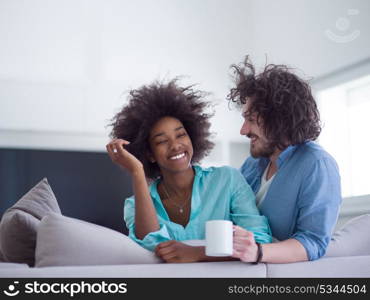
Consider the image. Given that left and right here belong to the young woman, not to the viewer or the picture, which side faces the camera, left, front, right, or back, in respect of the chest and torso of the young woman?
front

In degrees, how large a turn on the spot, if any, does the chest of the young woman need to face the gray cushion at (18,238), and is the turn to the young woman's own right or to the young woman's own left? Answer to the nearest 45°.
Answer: approximately 45° to the young woman's own right

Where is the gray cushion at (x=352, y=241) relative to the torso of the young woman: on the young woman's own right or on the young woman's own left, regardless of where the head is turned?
on the young woman's own left
